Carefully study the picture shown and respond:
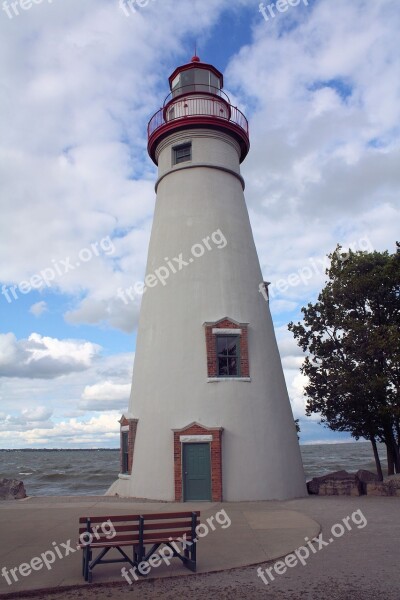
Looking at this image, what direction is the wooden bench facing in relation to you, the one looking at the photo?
facing away from the viewer and to the left of the viewer

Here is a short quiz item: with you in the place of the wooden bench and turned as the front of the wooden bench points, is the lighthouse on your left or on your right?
on your right

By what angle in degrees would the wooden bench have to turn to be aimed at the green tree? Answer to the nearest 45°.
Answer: approximately 90° to its right

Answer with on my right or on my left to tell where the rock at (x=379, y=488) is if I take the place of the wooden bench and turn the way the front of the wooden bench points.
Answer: on my right

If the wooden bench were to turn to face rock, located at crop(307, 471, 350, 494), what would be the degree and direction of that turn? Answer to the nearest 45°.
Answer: approximately 90° to its right

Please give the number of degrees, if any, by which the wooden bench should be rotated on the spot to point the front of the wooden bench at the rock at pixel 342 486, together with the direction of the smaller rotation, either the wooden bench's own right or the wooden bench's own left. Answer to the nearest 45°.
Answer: approximately 90° to the wooden bench's own right
